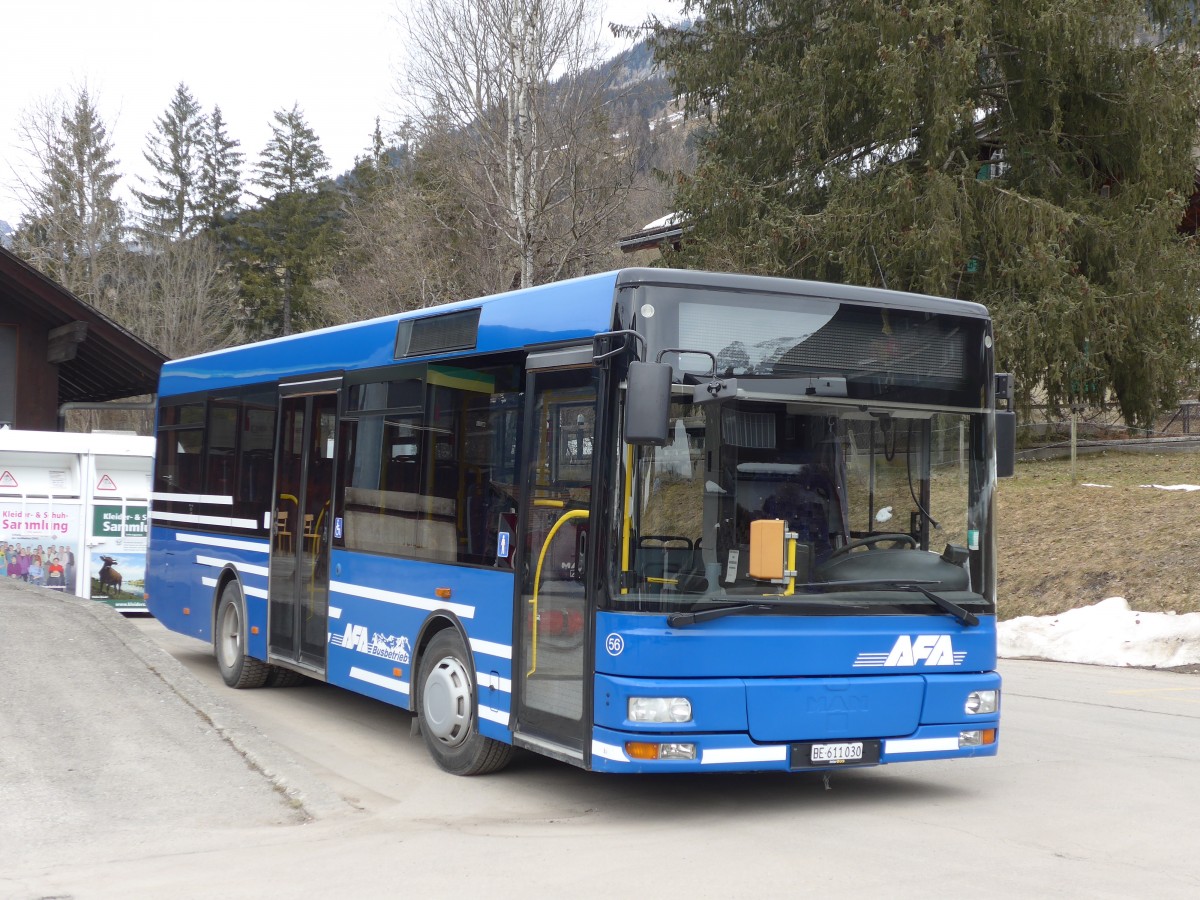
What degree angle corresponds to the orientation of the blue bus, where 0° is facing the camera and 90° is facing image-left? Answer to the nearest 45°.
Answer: approximately 315°

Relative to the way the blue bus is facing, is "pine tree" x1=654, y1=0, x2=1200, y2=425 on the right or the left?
on its left

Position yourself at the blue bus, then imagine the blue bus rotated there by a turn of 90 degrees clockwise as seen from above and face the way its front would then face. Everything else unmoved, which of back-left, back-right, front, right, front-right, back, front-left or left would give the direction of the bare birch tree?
back-right
